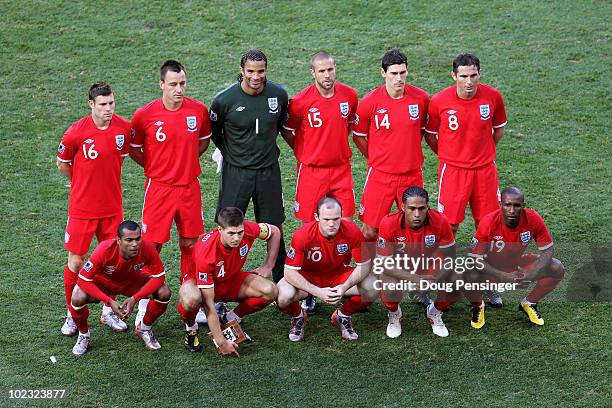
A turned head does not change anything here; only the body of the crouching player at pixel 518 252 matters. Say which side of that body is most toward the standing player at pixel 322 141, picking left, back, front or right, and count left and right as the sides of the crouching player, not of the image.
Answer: right

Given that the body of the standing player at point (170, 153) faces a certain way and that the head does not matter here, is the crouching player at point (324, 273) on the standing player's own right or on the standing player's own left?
on the standing player's own left

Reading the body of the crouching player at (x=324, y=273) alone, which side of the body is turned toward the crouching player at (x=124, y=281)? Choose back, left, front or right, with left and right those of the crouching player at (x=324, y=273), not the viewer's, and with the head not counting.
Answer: right

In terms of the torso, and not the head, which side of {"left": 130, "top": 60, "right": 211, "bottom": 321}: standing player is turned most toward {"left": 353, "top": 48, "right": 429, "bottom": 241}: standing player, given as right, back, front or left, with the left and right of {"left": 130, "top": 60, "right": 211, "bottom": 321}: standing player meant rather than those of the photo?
left

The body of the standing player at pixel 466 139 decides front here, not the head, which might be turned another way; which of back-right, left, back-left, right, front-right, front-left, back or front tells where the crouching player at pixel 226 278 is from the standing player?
front-right

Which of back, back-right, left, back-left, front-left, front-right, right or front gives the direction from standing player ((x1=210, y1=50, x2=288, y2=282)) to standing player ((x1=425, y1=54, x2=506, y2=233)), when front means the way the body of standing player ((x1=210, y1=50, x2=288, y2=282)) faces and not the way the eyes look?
left
